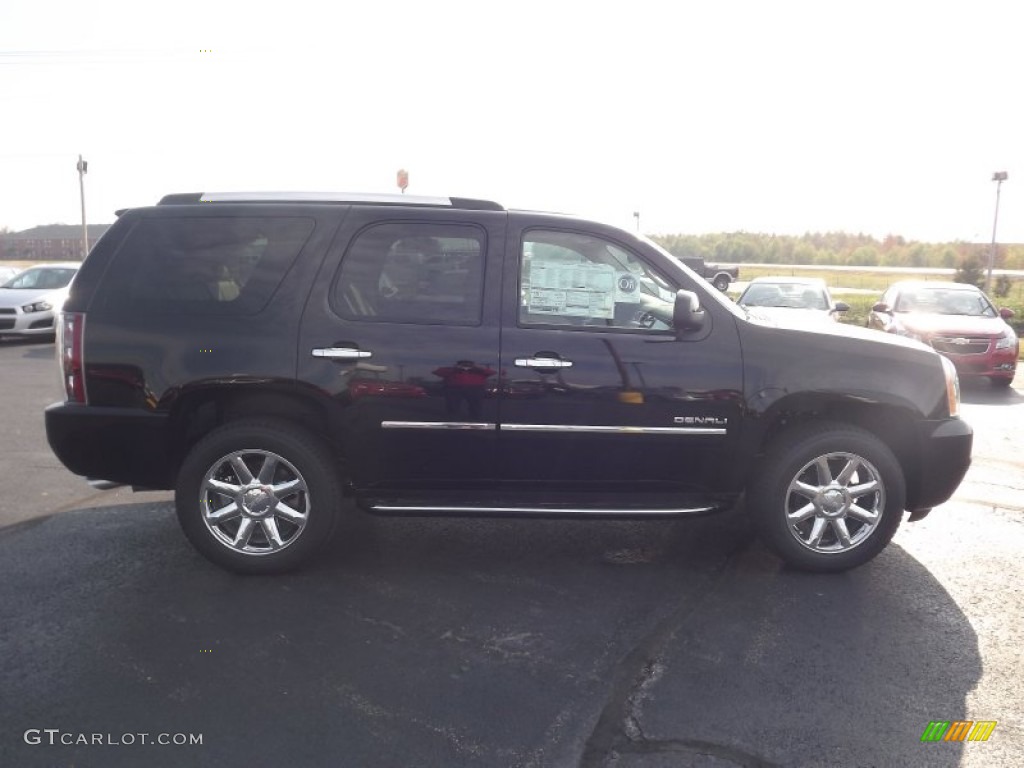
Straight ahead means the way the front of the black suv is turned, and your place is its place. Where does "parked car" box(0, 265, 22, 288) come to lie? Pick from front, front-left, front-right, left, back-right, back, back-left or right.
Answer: back-left

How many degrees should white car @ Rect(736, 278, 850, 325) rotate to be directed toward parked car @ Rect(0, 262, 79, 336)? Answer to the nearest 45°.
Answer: approximately 90° to its right

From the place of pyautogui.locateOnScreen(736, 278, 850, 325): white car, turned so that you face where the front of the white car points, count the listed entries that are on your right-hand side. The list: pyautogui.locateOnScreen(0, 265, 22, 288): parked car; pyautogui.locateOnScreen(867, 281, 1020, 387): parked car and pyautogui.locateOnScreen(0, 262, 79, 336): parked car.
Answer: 2

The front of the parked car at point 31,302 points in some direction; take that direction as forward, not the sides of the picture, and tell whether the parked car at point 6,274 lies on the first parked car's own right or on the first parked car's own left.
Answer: on the first parked car's own right

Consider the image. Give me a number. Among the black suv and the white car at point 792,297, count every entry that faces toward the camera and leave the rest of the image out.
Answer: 1

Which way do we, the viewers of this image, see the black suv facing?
facing to the right of the viewer

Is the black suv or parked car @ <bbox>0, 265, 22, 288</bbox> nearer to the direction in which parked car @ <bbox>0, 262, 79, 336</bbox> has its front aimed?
the black suv

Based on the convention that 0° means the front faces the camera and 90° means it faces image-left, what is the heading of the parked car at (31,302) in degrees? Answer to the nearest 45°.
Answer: approximately 45°

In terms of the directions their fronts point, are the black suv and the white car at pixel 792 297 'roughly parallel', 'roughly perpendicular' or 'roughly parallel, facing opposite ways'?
roughly perpendicular

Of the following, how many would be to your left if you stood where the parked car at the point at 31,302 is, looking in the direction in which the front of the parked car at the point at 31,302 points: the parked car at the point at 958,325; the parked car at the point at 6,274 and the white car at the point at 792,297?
2

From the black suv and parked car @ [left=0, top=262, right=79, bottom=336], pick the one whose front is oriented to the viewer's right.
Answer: the black suv

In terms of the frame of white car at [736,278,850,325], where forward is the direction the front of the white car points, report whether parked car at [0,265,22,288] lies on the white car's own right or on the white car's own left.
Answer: on the white car's own right

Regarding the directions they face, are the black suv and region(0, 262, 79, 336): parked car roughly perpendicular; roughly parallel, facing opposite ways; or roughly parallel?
roughly perpendicular

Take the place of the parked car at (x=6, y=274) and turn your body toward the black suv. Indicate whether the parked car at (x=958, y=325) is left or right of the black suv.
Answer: left

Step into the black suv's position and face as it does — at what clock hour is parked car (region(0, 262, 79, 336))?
The parked car is roughly at 8 o'clock from the black suv.

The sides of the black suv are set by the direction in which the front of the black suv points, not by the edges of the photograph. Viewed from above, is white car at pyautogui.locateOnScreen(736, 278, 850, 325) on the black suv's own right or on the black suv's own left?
on the black suv's own left
